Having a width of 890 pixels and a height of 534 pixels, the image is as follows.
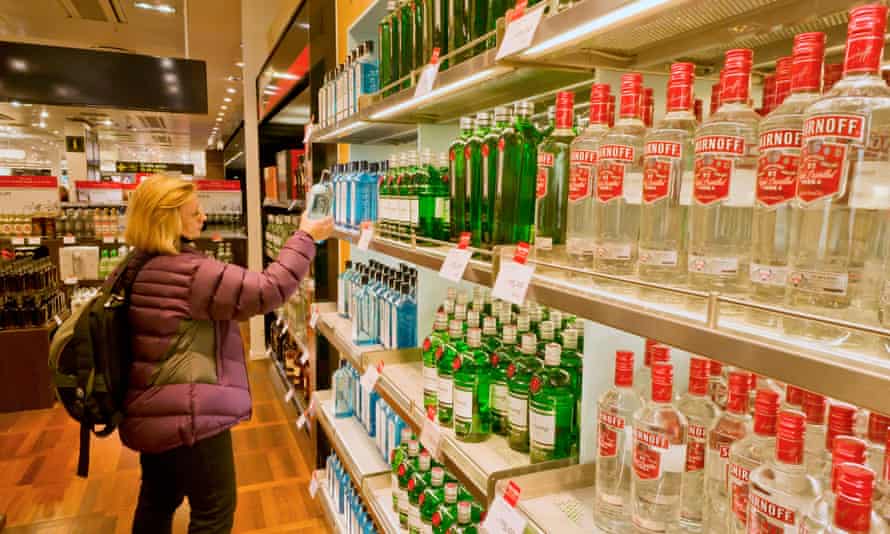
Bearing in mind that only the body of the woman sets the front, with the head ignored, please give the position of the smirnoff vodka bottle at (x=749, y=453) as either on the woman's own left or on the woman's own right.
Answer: on the woman's own right

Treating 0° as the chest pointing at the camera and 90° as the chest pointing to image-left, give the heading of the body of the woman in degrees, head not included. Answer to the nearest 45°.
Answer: approximately 270°

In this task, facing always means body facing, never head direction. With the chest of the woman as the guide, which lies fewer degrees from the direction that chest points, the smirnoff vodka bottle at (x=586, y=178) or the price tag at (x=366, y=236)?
the price tag

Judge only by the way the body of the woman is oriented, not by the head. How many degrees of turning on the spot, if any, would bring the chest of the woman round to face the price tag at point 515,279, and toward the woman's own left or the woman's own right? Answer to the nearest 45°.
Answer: approximately 45° to the woman's own right

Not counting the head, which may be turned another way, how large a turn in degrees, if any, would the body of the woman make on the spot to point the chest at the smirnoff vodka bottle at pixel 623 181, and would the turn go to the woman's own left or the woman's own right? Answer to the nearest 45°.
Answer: approximately 45° to the woman's own right

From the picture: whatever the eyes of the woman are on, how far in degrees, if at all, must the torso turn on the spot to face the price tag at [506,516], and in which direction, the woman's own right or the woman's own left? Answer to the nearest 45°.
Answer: approximately 45° to the woman's own right

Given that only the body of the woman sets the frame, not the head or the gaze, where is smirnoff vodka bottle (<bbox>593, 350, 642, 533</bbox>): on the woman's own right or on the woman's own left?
on the woman's own right

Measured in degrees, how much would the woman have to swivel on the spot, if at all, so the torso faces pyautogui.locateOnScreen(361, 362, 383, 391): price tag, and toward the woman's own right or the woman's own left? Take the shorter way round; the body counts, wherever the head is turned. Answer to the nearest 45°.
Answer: approximately 45° to the woman's own right

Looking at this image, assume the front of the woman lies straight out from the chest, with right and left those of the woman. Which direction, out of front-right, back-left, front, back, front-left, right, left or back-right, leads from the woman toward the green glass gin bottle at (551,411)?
front-right

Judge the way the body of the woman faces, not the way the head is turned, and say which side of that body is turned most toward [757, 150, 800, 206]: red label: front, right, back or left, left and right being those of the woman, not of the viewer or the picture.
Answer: right
